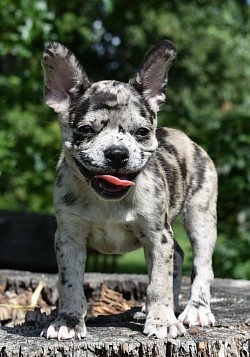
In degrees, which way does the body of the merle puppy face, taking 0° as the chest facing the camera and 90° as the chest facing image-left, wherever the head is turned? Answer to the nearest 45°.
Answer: approximately 45°
